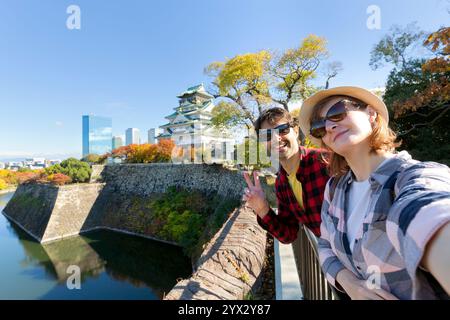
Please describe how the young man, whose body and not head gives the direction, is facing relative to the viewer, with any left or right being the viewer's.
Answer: facing the viewer and to the left of the viewer

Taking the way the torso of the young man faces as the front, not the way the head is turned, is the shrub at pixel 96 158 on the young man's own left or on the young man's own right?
on the young man's own right

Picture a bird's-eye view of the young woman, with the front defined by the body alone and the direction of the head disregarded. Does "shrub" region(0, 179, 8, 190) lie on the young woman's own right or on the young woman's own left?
on the young woman's own right

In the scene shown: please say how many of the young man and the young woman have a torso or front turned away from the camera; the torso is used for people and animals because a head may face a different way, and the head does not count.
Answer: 0

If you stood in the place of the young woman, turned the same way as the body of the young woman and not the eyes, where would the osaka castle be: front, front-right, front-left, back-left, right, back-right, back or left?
right

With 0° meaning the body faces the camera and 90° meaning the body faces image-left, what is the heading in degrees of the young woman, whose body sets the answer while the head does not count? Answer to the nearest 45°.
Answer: approximately 45°

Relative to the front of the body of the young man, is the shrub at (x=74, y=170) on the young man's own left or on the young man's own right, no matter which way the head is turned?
on the young man's own right
